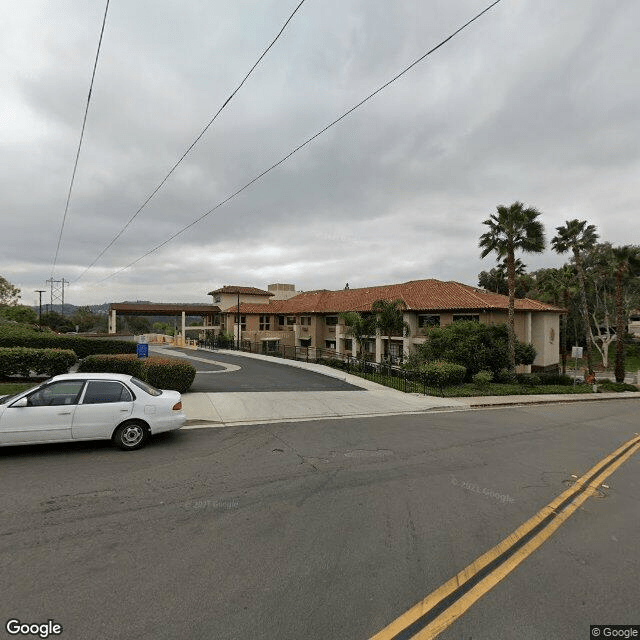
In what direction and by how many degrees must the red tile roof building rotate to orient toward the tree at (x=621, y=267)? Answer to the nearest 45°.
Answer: approximately 135° to its left

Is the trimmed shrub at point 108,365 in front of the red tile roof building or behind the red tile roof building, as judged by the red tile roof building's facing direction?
in front

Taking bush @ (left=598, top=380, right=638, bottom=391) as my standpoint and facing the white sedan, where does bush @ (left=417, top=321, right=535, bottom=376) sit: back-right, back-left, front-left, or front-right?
front-right

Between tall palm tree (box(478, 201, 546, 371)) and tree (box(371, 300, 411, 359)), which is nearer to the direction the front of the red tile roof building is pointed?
the tree

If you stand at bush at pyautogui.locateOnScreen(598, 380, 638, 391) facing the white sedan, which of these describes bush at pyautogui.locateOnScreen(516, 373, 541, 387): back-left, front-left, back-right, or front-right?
front-right

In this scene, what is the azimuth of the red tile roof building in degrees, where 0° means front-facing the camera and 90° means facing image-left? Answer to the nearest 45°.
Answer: approximately 45°

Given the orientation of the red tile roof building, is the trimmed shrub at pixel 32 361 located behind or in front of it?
in front

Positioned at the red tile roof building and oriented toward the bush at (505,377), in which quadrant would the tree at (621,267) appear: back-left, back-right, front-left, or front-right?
front-left

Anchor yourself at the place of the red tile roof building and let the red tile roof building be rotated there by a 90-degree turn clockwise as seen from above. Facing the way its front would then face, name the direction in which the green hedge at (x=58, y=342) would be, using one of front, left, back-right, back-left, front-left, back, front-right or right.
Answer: left

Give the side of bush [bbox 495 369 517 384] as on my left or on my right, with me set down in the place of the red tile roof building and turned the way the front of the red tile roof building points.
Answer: on my left

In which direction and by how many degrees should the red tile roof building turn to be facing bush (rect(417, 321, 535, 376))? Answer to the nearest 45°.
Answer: approximately 45° to its left

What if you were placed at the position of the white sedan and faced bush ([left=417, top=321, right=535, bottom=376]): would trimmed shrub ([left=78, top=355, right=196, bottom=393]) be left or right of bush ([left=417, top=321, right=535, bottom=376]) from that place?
left

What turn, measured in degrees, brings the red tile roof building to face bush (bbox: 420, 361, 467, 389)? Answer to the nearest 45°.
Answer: approximately 45° to its left

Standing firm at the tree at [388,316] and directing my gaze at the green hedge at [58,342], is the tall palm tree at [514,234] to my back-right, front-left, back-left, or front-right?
back-left

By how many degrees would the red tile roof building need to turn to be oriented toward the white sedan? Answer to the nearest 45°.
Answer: approximately 45° to its left
